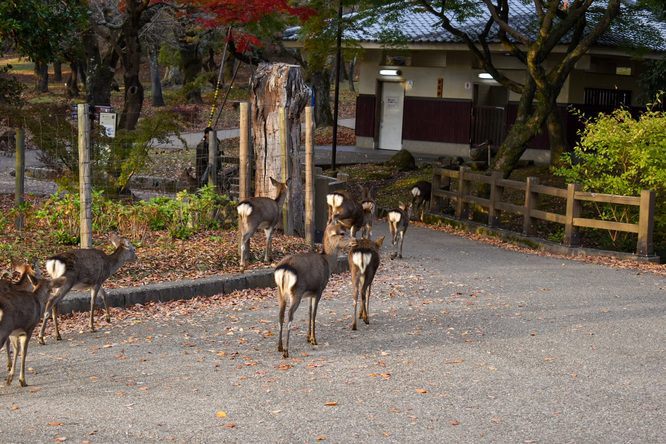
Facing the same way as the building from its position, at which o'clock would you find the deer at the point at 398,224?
The deer is roughly at 12 o'clock from the building.

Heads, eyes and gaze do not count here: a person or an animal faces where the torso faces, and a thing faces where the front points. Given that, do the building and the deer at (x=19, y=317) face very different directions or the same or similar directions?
very different directions

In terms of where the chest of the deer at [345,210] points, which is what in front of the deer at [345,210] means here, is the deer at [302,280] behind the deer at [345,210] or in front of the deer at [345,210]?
behind

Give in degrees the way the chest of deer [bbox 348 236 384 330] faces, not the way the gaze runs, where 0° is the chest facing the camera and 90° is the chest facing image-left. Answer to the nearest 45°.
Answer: approximately 180°

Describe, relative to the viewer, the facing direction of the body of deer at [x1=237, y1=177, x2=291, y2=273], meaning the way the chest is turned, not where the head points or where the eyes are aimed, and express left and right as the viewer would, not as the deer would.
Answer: facing away from the viewer and to the right of the viewer

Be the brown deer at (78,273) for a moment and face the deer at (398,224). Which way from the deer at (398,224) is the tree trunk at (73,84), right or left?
left

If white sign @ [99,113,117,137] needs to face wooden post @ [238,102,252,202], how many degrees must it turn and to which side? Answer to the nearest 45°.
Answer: approximately 45° to its left

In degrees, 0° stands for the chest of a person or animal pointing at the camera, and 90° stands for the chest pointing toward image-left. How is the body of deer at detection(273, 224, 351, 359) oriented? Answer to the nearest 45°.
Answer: approximately 225°

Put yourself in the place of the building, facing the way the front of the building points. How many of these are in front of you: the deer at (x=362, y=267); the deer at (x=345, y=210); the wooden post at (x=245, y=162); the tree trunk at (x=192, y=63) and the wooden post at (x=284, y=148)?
4

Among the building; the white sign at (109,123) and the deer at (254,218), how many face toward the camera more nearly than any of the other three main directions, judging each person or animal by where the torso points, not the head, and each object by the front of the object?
2

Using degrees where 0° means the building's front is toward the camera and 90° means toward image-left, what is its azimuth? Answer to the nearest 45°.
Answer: approximately 0°
